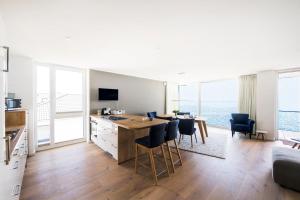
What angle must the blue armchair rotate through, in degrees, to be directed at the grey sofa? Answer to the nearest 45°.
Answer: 0° — it already faces it

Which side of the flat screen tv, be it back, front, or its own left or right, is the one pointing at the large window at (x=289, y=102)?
left

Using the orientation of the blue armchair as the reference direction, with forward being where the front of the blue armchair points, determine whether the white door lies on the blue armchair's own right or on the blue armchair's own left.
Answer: on the blue armchair's own right

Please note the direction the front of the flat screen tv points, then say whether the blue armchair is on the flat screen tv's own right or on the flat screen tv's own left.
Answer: on the flat screen tv's own left

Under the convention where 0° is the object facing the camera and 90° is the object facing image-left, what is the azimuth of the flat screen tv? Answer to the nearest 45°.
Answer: approximately 0°

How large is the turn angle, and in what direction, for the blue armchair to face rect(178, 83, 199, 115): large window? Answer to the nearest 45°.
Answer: approximately 135° to its right

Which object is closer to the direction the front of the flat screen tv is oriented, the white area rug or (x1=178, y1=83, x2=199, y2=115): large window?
the white area rug

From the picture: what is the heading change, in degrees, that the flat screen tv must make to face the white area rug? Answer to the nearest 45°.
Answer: approximately 45° to its left

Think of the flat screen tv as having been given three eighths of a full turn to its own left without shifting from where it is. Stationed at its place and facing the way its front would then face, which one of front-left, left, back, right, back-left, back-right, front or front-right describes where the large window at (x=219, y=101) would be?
front-right

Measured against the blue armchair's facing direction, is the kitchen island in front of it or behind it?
in front
